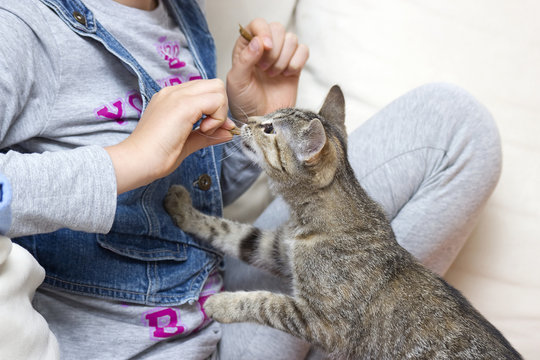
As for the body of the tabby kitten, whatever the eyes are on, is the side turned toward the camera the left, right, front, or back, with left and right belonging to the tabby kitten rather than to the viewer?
left
